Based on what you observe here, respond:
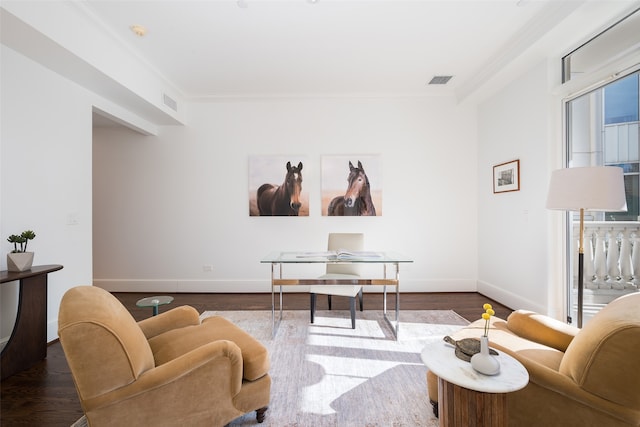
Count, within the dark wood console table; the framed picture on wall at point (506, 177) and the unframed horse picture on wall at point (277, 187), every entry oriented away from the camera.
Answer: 0

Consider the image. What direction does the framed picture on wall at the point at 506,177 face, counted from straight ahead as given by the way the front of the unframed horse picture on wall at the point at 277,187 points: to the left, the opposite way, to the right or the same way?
to the right

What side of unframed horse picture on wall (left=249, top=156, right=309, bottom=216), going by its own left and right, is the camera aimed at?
front

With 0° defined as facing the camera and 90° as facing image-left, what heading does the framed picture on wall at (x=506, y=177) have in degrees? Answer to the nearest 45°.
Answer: approximately 45°

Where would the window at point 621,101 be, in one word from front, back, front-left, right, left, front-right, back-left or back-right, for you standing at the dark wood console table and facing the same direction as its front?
front

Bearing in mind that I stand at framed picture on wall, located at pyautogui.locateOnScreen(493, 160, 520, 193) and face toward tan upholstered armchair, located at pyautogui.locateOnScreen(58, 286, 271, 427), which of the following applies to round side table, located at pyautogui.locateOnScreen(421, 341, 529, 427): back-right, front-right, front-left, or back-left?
front-left

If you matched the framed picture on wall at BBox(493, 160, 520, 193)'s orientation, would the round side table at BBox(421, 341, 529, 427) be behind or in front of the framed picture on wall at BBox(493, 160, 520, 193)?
in front

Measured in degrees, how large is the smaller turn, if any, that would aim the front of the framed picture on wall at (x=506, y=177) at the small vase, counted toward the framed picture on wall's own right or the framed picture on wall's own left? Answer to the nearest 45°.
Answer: approximately 45° to the framed picture on wall's own left

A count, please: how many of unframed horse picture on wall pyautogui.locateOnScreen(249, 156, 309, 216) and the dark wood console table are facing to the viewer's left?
0

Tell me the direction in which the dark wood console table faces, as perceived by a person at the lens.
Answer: facing the viewer and to the right of the viewer

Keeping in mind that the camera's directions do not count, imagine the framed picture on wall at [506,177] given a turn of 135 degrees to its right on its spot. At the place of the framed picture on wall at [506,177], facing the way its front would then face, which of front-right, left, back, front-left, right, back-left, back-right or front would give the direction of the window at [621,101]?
back-right

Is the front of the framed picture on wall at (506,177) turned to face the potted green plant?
yes

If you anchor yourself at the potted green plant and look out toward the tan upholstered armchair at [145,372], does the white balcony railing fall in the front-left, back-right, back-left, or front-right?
front-left

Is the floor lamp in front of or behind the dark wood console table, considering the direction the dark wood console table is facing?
in front

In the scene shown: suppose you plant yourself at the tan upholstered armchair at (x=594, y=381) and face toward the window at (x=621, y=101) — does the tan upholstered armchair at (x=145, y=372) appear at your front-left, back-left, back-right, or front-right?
back-left

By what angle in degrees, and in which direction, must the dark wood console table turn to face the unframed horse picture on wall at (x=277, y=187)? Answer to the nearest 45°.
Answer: approximately 45° to its left
